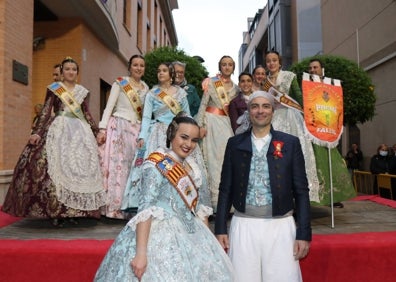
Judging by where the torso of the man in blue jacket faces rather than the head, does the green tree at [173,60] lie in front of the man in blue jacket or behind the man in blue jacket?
behind

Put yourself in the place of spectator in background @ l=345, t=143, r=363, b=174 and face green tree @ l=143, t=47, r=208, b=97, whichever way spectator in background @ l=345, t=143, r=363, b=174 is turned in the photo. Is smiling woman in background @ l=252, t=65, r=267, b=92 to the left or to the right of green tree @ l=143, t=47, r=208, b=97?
left

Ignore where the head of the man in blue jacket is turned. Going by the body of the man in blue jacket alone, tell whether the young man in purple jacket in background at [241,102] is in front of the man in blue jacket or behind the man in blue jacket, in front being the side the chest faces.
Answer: behind

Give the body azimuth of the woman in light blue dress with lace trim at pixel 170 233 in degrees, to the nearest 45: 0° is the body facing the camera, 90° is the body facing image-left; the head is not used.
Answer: approximately 315°

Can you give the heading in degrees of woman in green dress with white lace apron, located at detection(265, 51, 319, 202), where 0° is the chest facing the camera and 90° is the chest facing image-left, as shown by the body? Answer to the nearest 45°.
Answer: approximately 45°

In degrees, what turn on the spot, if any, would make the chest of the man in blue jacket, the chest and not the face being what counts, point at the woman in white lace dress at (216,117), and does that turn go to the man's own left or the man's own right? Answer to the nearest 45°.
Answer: approximately 180°

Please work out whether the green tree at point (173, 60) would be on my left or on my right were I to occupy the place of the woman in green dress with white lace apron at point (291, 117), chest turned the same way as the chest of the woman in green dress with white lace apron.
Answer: on my right

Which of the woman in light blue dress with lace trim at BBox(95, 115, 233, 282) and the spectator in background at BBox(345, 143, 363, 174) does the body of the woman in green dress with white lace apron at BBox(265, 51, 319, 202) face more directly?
the woman in light blue dress with lace trim

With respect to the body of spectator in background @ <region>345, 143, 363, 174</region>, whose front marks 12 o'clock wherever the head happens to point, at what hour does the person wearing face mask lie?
The person wearing face mask is roughly at 10 o'clock from the spectator in background.

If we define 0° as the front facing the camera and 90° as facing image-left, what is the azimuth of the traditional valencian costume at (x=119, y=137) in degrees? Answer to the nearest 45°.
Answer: approximately 315°

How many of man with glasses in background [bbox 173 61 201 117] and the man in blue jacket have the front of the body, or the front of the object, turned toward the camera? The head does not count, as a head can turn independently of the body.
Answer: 2
